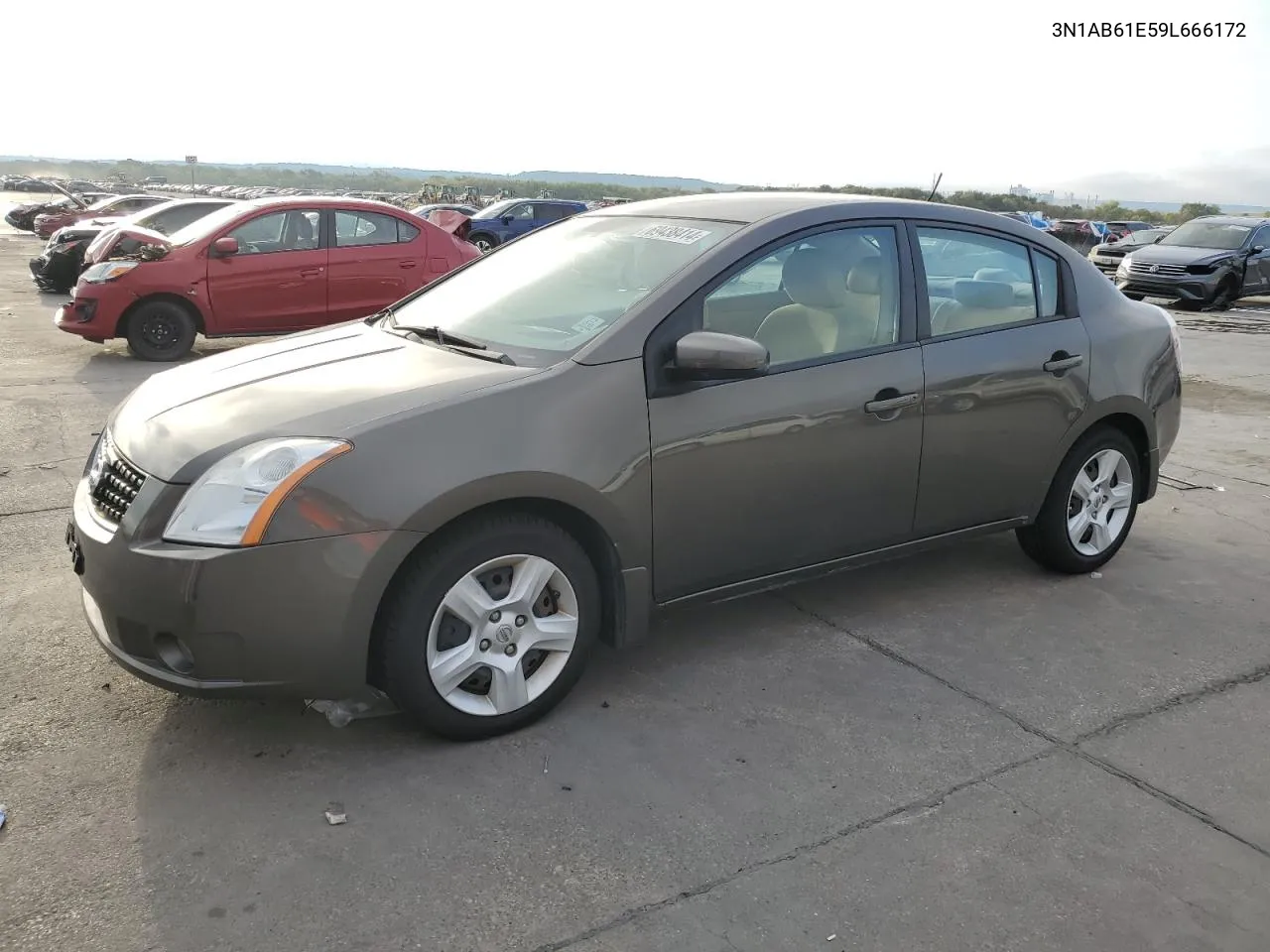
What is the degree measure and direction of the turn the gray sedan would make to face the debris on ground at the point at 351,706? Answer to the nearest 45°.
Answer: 0° — it already faces it

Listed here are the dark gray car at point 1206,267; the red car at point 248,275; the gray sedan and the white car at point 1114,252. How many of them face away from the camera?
0

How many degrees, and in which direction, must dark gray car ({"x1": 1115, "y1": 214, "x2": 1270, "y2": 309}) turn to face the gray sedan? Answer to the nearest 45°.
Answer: approximately 45° to its left

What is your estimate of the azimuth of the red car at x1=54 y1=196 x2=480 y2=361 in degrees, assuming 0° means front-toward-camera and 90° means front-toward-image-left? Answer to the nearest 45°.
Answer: approximately 90°

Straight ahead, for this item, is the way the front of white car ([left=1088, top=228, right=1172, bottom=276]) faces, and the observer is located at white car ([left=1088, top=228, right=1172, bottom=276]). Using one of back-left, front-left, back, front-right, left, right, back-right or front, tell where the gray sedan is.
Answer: front-left

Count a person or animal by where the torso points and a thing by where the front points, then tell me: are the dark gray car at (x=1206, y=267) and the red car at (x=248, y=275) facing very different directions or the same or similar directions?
same or similar directions

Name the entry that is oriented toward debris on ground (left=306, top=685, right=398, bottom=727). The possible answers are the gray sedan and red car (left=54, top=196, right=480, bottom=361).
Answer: the gray sedan

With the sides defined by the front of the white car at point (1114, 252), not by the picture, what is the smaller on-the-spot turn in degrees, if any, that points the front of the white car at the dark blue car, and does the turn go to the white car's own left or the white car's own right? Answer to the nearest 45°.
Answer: approximately 45° to the white car's own right

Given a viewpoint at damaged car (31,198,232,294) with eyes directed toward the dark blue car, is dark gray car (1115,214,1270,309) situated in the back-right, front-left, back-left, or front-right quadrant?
front-right

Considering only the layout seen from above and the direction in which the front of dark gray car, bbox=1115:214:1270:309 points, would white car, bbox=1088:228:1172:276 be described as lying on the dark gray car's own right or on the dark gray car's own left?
on the dark gray car's own right

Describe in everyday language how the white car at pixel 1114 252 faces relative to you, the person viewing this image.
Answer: facing the viewer and to the left of the viewer

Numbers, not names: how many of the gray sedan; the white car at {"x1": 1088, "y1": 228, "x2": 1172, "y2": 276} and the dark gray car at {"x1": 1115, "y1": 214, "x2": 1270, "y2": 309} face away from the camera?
0

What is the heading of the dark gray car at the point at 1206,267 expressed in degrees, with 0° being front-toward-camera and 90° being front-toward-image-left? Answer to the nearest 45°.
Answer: approximately 45°

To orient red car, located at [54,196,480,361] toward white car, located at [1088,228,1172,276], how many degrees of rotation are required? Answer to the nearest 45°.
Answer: approximately 135° to its right
